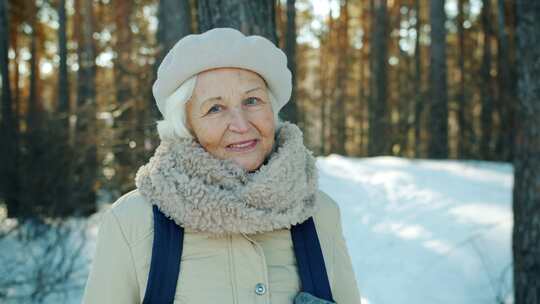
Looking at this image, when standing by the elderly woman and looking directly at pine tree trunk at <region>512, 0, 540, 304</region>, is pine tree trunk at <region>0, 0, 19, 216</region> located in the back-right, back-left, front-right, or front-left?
front-left

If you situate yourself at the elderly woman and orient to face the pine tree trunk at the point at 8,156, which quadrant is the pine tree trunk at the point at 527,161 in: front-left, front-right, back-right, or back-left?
front-right

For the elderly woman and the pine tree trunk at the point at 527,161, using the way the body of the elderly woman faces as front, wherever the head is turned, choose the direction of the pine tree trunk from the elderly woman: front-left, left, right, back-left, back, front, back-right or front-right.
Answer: back-left

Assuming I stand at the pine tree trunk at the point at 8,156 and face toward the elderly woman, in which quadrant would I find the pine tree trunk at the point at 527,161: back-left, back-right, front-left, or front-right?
front-left

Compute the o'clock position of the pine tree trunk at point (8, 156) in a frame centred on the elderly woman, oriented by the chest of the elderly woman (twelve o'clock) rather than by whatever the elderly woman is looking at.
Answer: The pine tree trunk is roughly at 5 o'clock from the elderly woman.

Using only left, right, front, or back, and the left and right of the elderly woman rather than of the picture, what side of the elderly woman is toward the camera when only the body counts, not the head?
front
